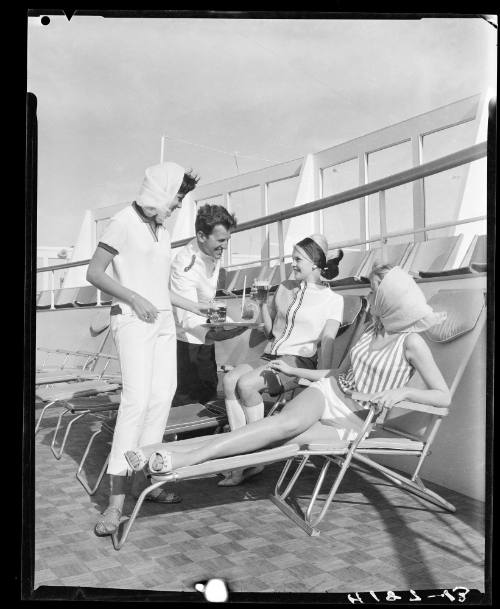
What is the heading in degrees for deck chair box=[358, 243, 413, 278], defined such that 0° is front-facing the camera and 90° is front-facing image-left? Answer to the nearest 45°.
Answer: approximately 45°

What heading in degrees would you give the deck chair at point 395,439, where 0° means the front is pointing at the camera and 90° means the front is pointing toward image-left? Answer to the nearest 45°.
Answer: approximately 45°

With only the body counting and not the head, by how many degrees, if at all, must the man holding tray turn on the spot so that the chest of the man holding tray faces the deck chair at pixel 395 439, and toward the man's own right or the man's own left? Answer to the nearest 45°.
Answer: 0° — they already face it

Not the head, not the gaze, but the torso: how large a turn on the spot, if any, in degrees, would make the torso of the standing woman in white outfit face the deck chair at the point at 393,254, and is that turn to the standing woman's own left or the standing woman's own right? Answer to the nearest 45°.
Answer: approximately 90° to the standing woman's own left

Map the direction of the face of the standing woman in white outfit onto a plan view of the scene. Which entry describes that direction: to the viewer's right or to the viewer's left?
to the viewer's right

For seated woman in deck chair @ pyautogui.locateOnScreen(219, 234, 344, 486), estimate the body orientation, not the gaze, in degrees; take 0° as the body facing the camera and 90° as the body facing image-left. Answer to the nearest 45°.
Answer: approximately 45°
